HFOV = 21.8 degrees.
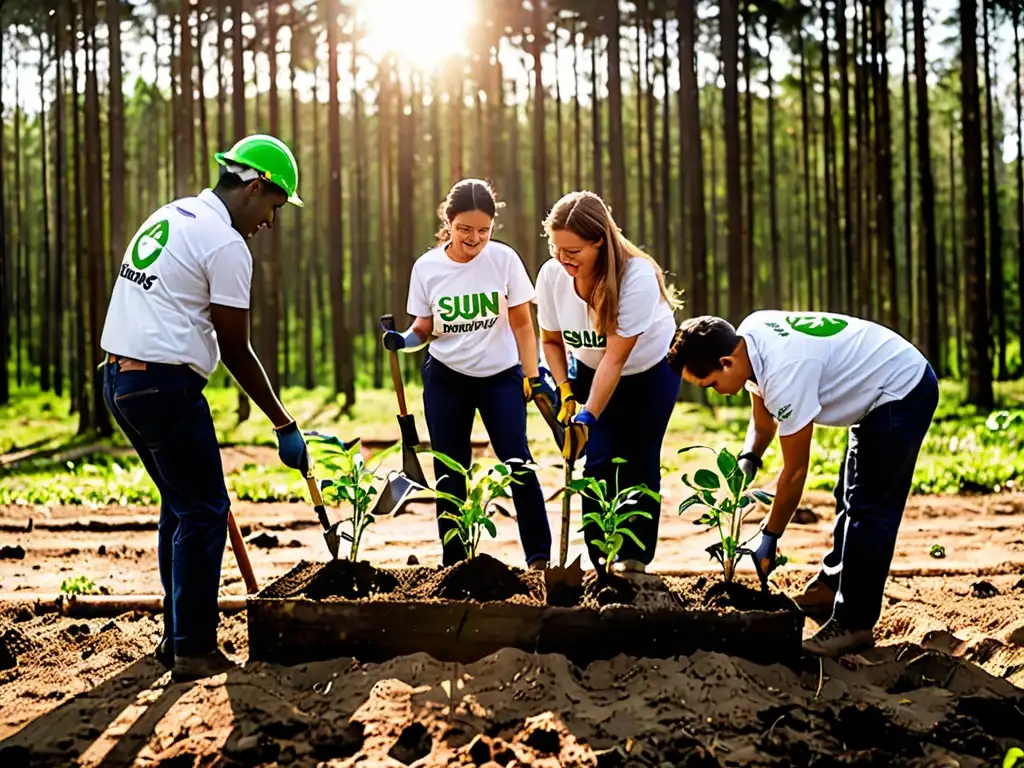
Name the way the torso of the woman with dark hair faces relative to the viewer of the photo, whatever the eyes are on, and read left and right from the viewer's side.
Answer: facing the viewer

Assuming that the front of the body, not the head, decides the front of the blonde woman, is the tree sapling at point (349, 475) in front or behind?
in front

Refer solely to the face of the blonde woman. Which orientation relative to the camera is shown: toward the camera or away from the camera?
toward the camera

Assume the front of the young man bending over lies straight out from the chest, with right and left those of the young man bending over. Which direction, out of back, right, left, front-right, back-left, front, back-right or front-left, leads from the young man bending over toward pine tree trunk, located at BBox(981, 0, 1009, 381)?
right

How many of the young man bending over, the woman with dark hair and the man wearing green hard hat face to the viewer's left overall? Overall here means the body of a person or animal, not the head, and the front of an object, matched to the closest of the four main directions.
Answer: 1

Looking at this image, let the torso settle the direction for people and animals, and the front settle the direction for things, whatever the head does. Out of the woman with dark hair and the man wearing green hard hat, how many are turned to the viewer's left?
0

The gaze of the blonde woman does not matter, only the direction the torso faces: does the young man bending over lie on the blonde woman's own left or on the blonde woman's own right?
on the blonde woman's own left

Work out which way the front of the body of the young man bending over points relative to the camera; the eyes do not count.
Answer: to the viewer's left

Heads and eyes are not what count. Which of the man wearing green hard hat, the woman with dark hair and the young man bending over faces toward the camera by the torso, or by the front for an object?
the woman with dark hair

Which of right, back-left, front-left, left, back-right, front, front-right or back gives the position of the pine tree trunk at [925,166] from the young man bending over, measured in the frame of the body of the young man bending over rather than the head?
right

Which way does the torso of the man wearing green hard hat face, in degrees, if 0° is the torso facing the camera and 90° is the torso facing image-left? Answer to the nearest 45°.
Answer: approximately 225°

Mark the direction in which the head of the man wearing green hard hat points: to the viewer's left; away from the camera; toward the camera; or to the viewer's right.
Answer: to the viewer's right

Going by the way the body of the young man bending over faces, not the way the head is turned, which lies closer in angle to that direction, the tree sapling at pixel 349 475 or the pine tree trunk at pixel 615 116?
the tree sapling

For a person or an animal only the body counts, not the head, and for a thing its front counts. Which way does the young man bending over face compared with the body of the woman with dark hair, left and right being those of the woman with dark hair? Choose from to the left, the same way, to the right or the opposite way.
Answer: to the right
